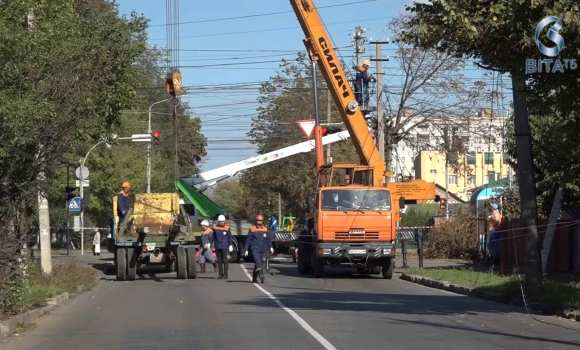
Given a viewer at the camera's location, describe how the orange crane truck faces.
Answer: facing the viewer

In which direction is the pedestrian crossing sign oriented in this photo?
toward the camera

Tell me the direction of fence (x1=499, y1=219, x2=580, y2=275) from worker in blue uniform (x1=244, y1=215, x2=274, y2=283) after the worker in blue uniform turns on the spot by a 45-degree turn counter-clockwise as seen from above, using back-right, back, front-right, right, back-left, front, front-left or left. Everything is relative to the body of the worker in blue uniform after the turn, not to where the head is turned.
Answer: front-left

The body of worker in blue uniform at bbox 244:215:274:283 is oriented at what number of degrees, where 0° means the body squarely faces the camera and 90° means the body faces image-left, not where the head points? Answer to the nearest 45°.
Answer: approximately 0°

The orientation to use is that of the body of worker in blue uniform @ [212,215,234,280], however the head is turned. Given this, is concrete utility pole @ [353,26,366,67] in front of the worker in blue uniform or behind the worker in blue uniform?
behind

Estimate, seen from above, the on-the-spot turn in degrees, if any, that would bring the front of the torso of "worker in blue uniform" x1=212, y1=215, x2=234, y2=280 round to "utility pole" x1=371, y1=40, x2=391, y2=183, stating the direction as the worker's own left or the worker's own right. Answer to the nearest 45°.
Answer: approximately 135° to the worker's own left

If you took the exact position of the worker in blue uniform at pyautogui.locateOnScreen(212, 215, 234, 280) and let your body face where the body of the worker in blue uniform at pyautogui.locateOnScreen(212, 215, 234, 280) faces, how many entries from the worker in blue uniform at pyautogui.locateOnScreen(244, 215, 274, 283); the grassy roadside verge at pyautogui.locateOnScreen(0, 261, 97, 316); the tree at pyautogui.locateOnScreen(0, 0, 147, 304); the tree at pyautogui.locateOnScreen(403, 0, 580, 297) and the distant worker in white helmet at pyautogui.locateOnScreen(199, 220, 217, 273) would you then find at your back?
1

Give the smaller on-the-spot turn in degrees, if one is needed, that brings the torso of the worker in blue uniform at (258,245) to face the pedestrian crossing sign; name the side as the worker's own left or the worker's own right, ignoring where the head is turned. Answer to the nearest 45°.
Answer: approximately 135° to the worker's own right

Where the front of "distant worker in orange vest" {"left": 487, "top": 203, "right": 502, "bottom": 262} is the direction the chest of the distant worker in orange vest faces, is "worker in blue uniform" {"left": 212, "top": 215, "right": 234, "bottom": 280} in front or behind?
in front

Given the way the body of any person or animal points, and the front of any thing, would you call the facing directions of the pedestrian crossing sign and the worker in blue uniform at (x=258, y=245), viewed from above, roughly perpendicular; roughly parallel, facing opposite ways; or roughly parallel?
roughly parallel
